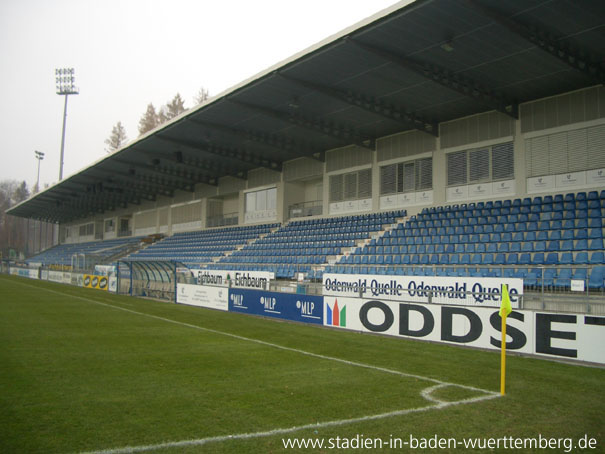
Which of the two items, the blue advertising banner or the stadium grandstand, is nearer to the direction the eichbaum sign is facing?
the blue advertising banner

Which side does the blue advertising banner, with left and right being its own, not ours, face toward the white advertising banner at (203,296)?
right

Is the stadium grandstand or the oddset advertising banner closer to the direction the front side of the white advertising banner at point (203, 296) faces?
the oddset advertising banner

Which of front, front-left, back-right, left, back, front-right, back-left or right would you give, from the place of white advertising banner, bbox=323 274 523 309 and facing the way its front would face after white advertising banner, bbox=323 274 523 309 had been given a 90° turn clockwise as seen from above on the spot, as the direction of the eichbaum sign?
front

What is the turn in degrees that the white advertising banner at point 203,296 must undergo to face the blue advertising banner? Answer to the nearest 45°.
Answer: approximately 90° to its left

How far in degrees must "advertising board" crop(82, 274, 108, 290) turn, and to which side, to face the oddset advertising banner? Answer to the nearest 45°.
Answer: approximately 45° to its left

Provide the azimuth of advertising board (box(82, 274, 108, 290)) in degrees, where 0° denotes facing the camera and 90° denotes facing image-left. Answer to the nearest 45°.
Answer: approximately 45°

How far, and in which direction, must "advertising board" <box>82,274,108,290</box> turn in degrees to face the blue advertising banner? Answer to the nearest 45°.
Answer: approximately 45° to its left
